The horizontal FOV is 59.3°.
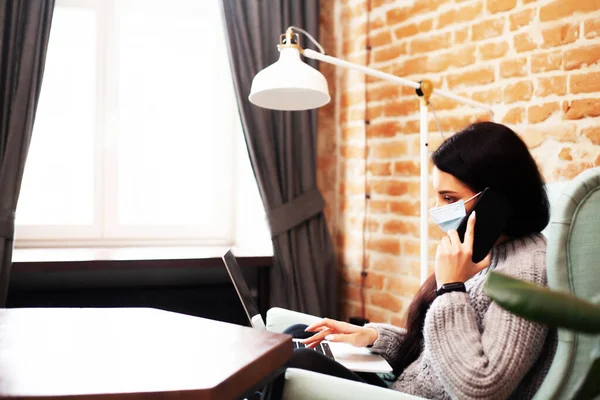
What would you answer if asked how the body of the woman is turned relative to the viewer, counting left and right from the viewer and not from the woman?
facing to the left of the viewer

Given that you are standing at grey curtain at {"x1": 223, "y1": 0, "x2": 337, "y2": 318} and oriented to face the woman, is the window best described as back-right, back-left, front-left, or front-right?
back-right

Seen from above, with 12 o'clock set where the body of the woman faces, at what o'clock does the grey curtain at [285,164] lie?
The grey curtain is roughly at 2 o'clock from the woman.

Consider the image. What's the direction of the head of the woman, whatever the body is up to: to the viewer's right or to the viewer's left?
to the viewer's left
